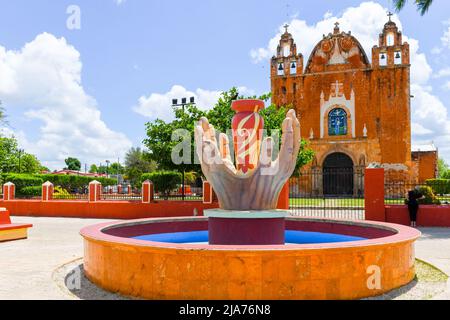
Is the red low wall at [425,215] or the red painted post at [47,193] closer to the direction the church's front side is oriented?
the red low wall

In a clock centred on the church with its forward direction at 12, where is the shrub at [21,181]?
The shrub is roughly at 2 o'clock from the church.

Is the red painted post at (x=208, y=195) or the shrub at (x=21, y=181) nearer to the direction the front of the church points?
the red painted post

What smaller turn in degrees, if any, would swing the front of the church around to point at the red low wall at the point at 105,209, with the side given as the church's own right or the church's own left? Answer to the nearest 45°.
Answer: approximately 45° to the church's own right

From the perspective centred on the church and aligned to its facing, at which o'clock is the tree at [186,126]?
The tree is roughly at 1 o'clock from the church.

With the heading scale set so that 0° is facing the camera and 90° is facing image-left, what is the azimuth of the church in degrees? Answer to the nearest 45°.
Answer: approximately 0°

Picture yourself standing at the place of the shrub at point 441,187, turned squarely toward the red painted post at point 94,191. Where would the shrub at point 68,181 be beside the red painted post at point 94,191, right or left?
right

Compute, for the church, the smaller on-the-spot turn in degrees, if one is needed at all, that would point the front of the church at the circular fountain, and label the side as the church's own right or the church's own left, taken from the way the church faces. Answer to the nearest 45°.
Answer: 0° — it already faces it
